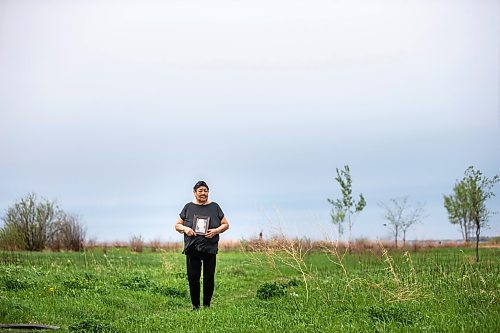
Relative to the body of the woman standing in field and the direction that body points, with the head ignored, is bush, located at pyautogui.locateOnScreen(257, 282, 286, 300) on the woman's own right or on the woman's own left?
on the woman's own left

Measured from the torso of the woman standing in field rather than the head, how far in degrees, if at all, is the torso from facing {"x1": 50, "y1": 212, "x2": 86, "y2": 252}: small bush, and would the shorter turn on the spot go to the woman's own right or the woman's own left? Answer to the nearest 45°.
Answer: approximately 180°

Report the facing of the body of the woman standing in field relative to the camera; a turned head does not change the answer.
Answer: toward the camera
